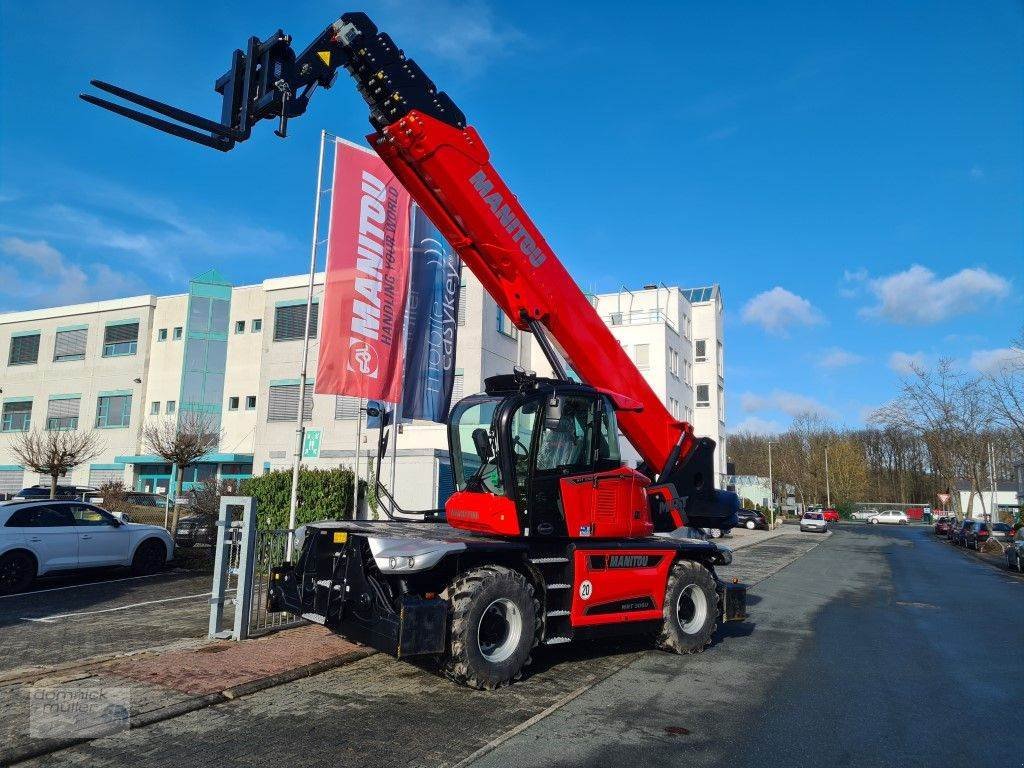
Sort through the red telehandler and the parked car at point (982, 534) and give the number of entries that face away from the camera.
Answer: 1

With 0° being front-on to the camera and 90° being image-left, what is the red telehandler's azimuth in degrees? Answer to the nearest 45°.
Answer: approximately 45°

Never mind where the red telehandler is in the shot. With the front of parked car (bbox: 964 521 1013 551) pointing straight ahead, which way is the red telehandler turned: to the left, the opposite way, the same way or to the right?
the opposite way

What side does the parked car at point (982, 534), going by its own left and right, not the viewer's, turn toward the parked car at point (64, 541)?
back

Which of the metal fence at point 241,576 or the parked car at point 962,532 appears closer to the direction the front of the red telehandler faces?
the metal fence

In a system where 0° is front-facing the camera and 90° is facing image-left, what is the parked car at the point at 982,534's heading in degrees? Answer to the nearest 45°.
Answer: approximately 180°

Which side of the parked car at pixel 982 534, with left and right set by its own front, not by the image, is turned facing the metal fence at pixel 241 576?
back

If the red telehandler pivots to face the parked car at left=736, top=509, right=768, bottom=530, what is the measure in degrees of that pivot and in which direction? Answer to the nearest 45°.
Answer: approximately 180°

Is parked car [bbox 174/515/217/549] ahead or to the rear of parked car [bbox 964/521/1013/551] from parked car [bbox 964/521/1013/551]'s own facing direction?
to the rear
